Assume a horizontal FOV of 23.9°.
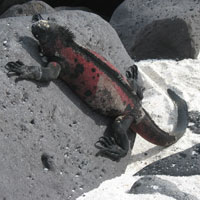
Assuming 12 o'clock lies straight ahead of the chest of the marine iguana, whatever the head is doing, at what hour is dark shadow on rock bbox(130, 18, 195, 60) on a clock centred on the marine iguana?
The dark shadow on rock is roughly at 2 o'clock from the marine iguana.

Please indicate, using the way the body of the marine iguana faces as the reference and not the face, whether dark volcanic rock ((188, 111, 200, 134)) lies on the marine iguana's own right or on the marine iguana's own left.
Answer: on the marine iguana's own right

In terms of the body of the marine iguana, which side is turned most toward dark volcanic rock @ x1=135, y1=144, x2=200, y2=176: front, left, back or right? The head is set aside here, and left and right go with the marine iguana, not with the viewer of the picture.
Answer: back

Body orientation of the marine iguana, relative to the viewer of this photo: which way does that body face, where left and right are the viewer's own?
facing away from the viewer and to the left of the viewer
